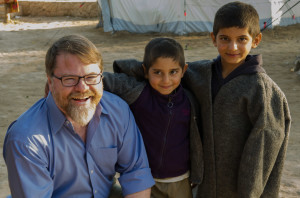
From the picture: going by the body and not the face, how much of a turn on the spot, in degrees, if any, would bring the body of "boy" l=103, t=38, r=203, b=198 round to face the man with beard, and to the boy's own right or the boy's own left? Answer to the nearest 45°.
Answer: approximately 45° to the boy's own right

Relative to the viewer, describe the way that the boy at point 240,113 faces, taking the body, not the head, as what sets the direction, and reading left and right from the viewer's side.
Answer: facing the viewer and to the left of the viewer

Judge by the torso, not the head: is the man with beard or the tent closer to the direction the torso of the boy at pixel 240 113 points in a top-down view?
the man with beard

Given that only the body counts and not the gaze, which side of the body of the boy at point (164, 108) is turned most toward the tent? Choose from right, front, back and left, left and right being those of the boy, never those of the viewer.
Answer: back

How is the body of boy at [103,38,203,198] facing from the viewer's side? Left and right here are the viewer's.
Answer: facing the viewer

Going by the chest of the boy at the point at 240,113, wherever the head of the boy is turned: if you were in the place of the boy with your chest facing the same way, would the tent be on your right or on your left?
on your right
